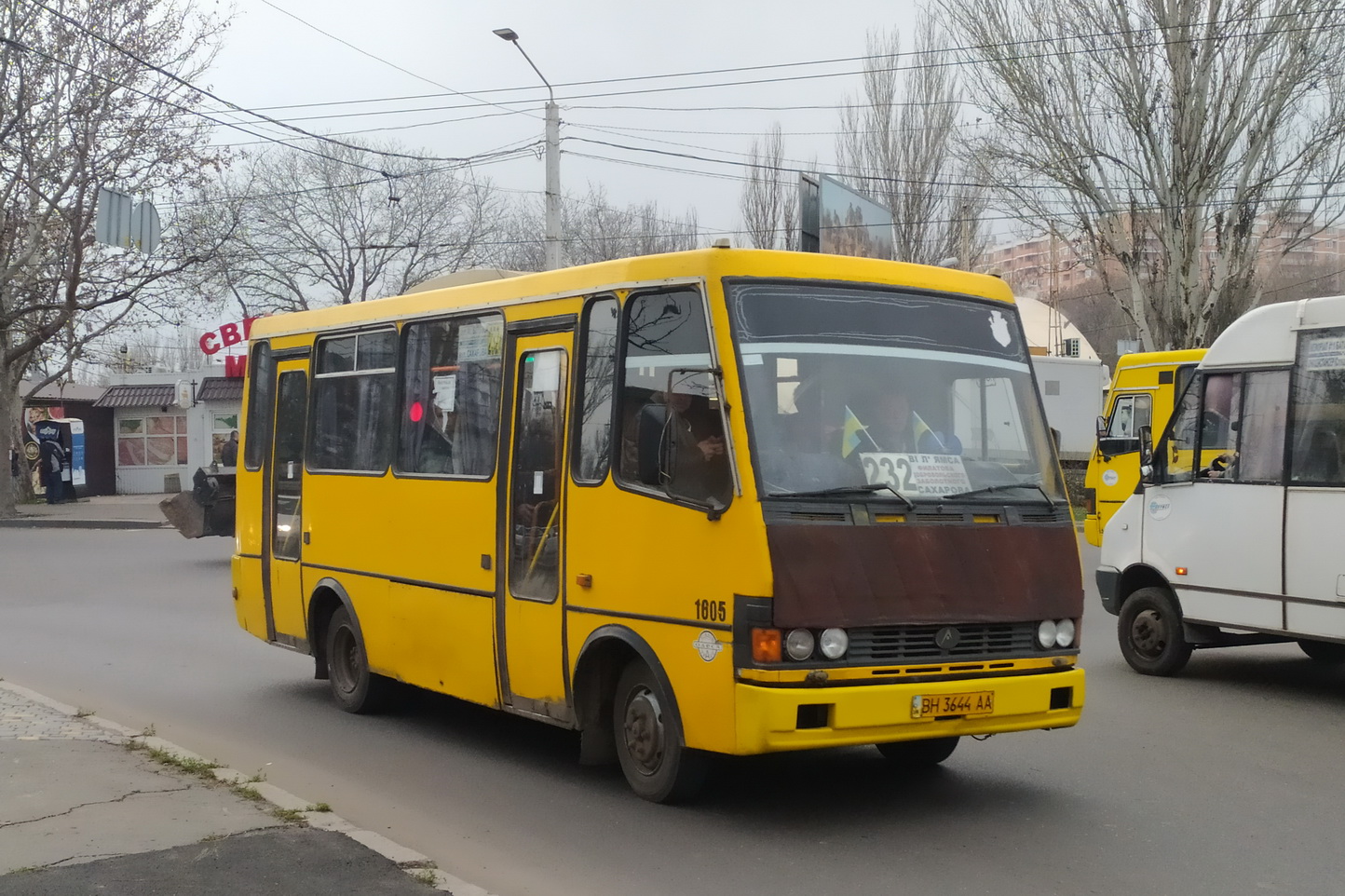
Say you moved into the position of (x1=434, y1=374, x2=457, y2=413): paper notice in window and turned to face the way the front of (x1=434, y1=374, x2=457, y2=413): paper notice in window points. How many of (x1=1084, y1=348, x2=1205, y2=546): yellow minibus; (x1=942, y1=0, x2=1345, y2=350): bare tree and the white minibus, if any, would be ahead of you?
0

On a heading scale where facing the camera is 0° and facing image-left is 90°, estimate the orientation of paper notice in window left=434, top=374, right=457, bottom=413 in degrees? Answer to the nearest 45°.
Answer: approximately 45°

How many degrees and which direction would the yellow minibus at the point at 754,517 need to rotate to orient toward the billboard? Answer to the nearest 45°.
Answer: approximately 135° to its left

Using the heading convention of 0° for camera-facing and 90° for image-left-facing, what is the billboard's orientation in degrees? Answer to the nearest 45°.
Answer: approximately 315°

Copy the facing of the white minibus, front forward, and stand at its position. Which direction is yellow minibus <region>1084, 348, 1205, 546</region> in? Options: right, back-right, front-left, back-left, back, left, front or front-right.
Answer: right

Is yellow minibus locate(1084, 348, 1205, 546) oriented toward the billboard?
no

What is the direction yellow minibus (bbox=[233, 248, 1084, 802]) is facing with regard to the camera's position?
facing the viewer and to the right of the viewer

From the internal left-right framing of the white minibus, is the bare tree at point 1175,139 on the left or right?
on its right

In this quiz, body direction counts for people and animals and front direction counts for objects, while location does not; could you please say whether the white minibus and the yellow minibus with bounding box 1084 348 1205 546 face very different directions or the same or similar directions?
same or similar directions

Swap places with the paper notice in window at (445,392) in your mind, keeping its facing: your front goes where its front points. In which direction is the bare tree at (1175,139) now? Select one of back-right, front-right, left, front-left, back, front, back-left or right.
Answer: back
